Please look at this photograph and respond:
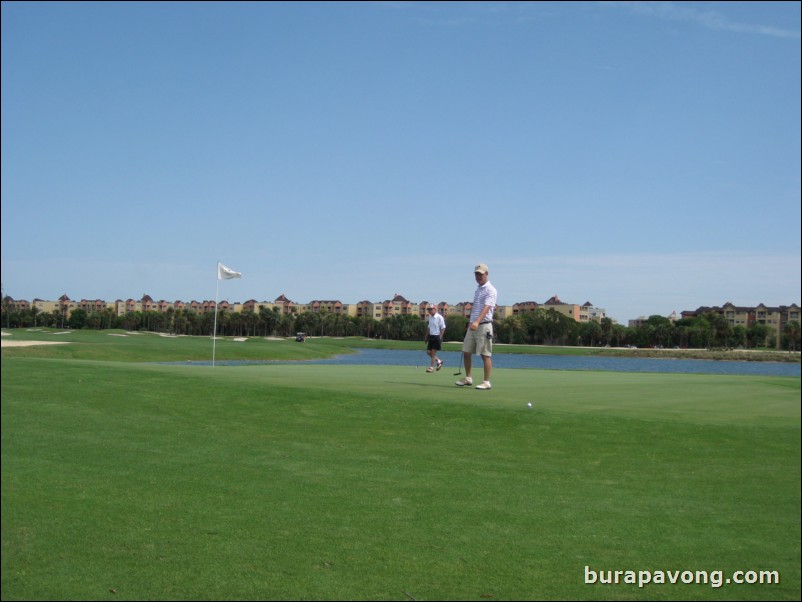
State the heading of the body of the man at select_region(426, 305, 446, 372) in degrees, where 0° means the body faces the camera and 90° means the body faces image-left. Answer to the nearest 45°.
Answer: approximately 45°

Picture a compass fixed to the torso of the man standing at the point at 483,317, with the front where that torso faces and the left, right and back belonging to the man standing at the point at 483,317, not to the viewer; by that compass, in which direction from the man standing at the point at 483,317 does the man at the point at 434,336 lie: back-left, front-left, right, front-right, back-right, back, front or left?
back-right

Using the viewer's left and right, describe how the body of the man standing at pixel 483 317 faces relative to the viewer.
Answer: facing the viewer and to the left of the viewer

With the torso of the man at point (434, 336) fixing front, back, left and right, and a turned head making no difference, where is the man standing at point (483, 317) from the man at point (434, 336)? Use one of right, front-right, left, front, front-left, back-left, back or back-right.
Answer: front-left

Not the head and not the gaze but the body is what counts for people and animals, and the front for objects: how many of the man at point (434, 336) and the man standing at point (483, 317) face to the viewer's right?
0
